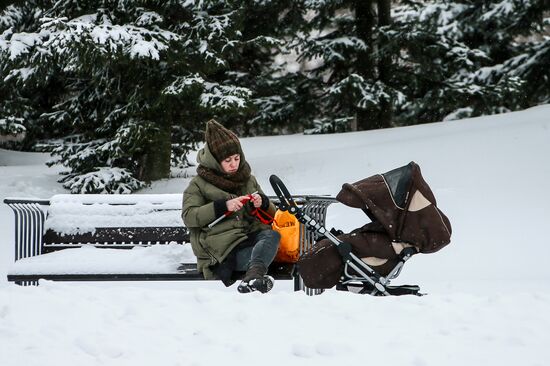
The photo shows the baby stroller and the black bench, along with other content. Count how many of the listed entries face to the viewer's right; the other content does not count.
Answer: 1

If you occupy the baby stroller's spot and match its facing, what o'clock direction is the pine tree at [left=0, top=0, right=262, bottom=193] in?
The pine tree is roughly at 8 o'clock from the baby stroller.

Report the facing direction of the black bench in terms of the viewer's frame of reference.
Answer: facing the viewer

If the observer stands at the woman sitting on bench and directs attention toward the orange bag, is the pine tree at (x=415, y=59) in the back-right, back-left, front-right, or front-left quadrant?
front-left

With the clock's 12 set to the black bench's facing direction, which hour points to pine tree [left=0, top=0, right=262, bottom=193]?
The pine tree is roughly at 6 o'clock from the black bench.

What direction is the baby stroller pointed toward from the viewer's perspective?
to the viewer's right

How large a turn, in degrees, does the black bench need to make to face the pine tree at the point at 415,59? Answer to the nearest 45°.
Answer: approximately 135° to its left

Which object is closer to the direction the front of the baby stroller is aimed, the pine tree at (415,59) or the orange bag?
the pine tree

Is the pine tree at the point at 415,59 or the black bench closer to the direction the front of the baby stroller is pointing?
the pine tree

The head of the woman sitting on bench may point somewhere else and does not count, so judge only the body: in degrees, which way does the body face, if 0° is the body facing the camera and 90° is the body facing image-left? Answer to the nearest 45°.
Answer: approximately 315°

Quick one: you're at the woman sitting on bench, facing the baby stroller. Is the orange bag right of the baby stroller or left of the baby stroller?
left

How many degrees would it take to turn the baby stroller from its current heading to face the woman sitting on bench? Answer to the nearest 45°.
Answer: approximately 180°

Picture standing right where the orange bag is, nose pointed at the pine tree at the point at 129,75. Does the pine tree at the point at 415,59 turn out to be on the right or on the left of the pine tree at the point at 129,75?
right

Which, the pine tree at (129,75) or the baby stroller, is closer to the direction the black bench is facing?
the baby stroller

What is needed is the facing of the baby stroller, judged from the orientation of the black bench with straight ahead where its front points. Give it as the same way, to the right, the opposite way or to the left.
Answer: to the left

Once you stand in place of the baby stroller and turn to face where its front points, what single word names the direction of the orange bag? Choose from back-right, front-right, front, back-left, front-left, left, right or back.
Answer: back-left

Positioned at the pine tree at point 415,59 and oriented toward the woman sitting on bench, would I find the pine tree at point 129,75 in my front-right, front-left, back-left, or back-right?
front-right

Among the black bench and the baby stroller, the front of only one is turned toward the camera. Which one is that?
the black bench
